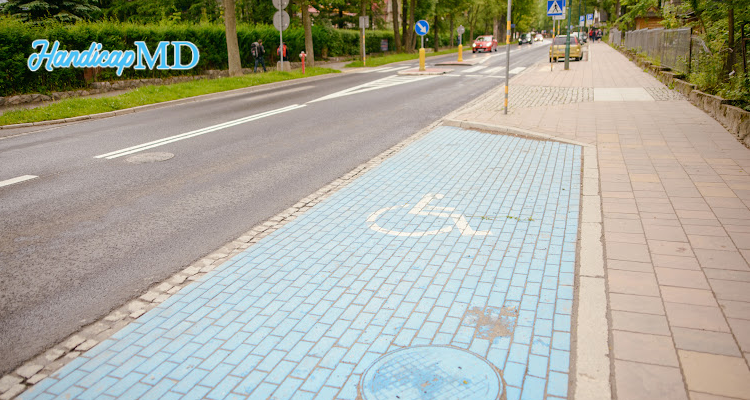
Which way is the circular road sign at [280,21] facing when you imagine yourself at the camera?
facing away from the viewer

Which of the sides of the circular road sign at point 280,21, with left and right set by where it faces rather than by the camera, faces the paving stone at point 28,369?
back

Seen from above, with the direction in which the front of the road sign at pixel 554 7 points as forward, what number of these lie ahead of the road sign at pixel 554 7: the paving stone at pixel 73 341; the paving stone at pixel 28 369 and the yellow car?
2

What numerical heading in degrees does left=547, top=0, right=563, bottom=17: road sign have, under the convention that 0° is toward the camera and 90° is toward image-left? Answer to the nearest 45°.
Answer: approximately 0°

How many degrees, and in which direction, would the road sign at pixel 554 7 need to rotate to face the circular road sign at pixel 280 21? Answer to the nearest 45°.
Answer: approximately 90° to its right

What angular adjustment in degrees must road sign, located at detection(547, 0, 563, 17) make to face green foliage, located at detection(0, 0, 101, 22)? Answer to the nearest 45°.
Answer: approximately 90° to its right

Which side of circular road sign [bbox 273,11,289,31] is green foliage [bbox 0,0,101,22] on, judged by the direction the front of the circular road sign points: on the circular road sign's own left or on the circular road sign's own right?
on the circular road sign's own left

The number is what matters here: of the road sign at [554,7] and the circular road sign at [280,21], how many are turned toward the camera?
1

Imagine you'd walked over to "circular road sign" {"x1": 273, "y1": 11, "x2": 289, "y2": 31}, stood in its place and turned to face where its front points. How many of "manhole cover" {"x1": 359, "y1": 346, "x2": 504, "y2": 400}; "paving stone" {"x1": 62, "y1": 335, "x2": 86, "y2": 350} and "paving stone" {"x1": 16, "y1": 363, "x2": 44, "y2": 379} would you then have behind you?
3
